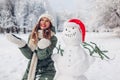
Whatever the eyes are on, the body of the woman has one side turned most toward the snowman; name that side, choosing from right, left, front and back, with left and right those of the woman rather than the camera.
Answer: left

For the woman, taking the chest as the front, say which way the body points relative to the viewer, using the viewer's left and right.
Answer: facing the viewer and to the left of the viewer
